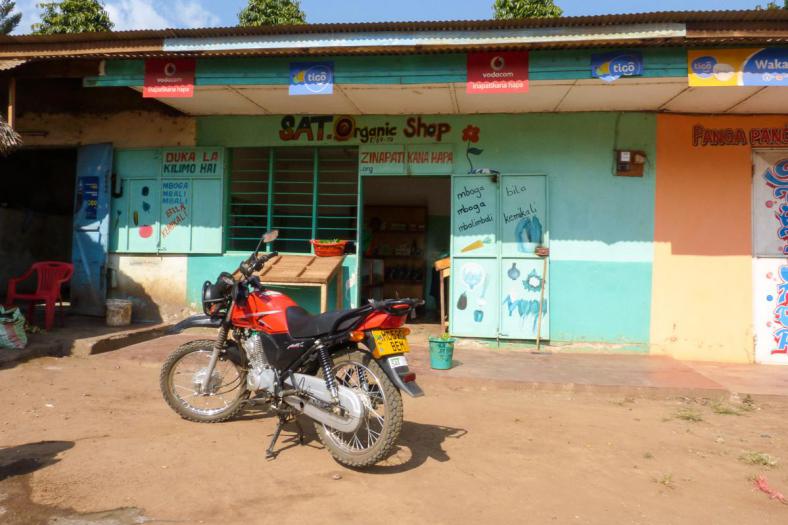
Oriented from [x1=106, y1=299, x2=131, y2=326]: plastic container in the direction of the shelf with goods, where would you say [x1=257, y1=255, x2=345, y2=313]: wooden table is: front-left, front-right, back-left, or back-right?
front-right

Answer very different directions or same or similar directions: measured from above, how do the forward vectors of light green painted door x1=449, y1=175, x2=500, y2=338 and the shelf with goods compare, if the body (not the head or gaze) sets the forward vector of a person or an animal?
same or similar directions

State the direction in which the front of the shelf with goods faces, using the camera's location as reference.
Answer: facing the viewer

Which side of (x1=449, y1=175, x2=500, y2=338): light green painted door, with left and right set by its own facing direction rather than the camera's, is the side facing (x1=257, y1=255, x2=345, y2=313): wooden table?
right

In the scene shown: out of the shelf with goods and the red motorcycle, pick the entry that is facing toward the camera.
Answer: the shelf with goods

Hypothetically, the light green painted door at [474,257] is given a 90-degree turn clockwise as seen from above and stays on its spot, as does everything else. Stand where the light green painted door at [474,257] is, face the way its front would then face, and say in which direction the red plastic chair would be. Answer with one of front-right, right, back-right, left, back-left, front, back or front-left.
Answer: front

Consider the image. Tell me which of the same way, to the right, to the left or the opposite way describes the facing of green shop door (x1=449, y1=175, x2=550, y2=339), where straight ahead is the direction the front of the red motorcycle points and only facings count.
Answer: to the left

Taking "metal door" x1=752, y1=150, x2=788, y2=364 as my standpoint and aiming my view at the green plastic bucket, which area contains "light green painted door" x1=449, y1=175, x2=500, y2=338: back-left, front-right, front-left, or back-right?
front-right

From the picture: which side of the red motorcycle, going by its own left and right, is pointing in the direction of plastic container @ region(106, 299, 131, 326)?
front

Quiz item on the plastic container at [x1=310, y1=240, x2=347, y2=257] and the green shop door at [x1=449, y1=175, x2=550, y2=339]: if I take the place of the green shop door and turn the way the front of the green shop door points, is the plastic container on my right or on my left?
on my right

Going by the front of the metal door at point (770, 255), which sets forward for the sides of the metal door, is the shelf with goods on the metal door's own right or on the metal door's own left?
on the metal door's own right

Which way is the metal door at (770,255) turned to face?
toward the camera

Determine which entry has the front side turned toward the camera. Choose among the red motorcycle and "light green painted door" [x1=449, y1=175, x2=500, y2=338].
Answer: the light green painted door

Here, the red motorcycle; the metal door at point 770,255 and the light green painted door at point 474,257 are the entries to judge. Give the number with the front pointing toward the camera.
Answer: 2

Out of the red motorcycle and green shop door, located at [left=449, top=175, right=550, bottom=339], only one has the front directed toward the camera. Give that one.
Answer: the green shop door

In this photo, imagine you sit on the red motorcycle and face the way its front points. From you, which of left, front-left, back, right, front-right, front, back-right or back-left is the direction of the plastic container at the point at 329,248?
front-right

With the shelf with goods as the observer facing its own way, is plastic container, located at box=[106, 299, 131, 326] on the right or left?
on its right

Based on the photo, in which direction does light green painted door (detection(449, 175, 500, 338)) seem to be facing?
toward the camera

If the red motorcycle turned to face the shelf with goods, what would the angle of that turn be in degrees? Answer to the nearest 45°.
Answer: approximately 45° to its right
